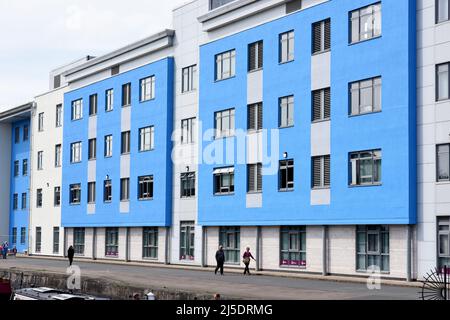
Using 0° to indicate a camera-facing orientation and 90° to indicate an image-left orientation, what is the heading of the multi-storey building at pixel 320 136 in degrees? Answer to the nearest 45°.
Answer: approximately 45°
